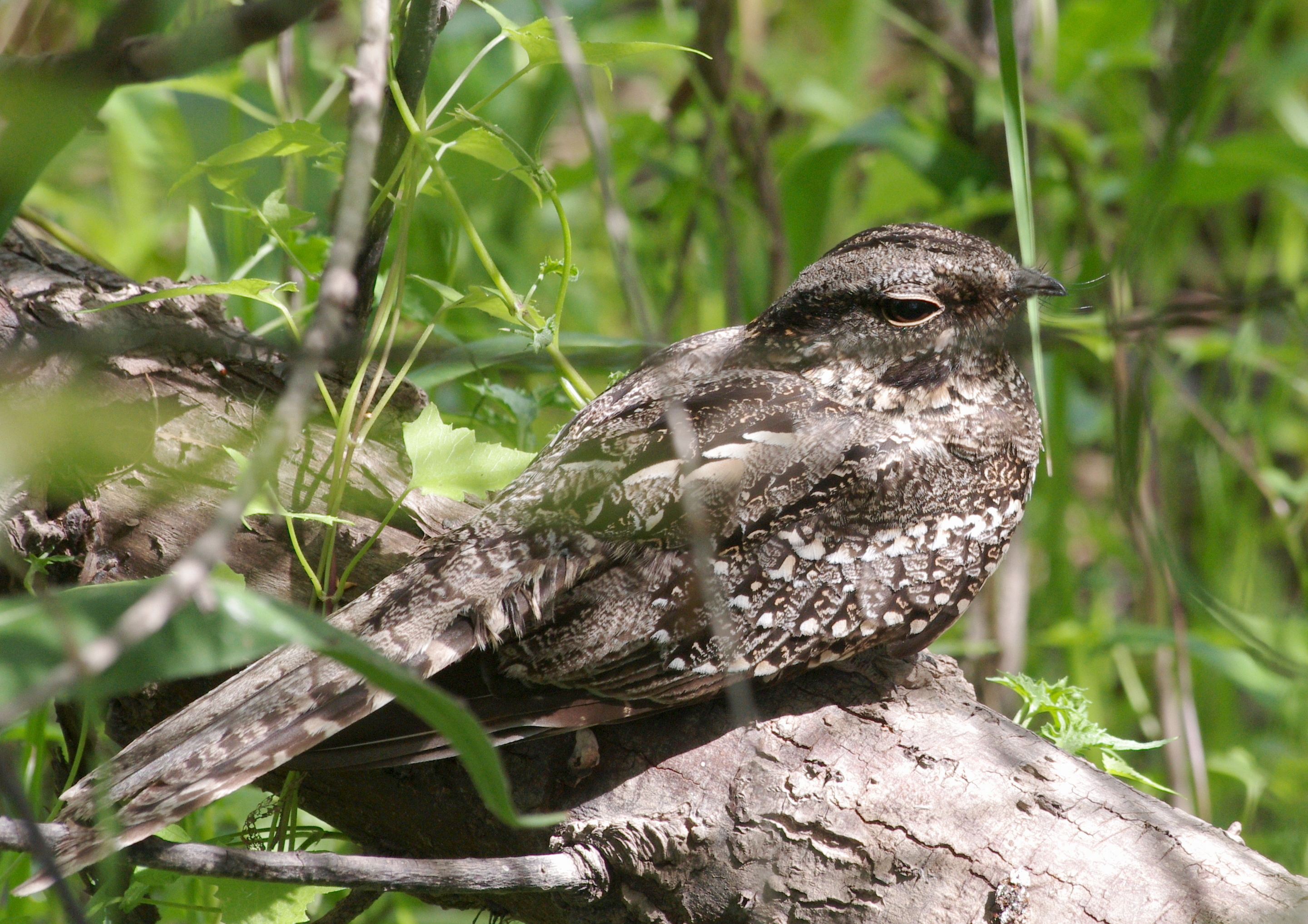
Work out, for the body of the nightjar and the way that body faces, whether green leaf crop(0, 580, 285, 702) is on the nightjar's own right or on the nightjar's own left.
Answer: on the nightjar's own right

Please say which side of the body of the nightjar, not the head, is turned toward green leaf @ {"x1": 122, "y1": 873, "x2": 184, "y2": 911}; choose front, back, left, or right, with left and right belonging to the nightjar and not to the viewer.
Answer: back

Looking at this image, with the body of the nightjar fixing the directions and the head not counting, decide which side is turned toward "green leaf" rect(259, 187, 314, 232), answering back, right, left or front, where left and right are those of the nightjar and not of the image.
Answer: back

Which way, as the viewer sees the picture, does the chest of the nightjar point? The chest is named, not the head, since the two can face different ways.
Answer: to the viewer's right

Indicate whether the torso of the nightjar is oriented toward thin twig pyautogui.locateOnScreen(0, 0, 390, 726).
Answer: no

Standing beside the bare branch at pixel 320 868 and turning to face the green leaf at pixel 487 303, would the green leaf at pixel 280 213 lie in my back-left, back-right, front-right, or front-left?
front-left

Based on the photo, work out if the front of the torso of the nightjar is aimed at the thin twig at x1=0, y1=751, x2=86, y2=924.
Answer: no
